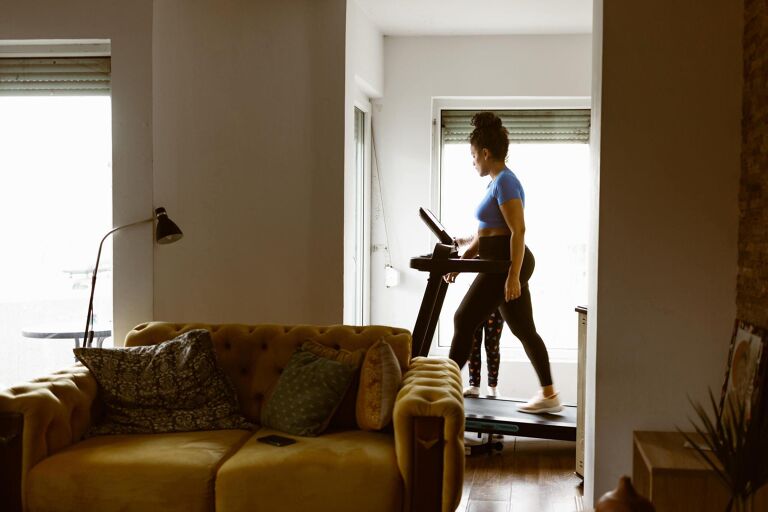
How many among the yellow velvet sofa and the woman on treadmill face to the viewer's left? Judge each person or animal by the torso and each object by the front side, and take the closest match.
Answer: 1

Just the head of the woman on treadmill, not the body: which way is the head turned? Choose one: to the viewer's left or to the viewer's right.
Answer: to the viewer's left

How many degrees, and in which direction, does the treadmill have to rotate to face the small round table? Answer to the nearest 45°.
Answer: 0° — it already faces it

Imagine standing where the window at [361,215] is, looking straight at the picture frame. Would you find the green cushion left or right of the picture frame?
right

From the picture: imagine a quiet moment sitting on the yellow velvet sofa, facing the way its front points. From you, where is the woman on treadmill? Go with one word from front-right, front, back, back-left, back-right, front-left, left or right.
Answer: back-left

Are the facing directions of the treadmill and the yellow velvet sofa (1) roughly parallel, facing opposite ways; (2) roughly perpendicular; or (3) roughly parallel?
roughly perpendicular

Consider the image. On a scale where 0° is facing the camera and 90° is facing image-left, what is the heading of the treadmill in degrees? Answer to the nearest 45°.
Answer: approximately 90°

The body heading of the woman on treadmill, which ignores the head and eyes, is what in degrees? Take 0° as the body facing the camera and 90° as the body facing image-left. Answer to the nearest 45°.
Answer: approximately 90°

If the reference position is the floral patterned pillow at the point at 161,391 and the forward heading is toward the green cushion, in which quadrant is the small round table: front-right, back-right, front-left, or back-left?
back-left

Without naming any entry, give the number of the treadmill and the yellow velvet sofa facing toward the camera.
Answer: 1

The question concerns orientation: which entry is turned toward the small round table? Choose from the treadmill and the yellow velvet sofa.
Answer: the treadmill

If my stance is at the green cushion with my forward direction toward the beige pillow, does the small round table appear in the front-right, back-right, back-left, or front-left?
back-left
